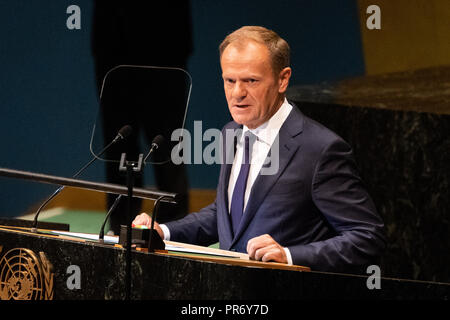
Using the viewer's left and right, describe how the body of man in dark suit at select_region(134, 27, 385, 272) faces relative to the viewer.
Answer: facing the viewer and to the left of the viewer
